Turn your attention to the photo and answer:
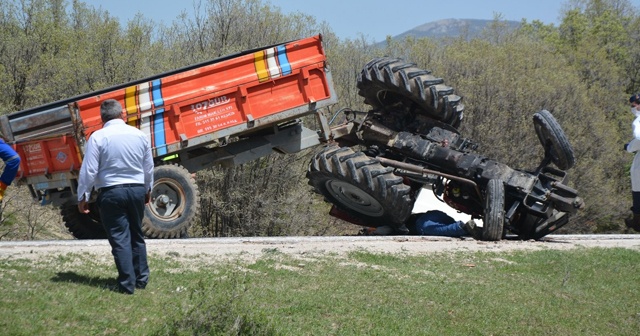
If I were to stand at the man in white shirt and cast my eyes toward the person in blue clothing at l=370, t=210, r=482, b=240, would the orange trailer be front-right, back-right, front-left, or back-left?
front-left

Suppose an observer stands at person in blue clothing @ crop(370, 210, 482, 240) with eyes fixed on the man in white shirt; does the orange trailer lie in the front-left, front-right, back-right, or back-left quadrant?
front-right
